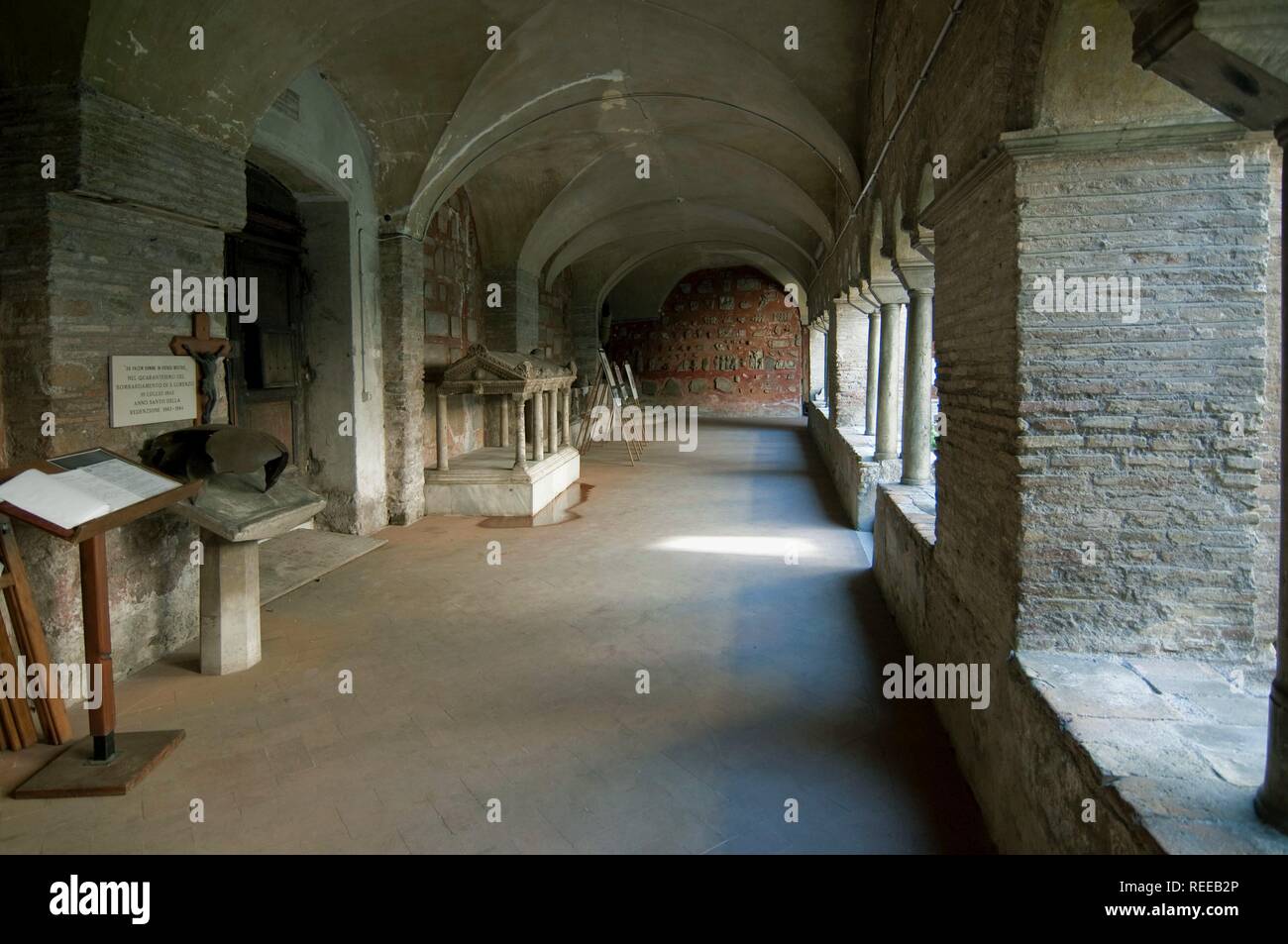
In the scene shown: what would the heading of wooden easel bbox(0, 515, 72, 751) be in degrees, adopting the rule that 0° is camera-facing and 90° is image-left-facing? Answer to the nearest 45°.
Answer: approximately 315°

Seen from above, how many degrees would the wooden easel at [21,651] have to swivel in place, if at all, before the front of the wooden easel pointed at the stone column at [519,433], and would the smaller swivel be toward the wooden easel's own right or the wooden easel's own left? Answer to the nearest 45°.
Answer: approximately 90° to the wooden easel's own left

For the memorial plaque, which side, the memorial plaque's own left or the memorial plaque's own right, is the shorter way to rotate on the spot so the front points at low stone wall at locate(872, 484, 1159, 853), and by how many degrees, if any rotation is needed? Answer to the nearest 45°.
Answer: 0° — it already faces it

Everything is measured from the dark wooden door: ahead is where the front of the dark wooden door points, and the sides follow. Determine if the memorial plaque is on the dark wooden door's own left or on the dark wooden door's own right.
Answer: on the dark wooden door's own right

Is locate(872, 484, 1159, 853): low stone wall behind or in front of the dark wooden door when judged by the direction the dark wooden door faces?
in front

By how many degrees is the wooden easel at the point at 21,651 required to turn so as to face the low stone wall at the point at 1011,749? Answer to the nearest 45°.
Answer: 0° — it already faces it

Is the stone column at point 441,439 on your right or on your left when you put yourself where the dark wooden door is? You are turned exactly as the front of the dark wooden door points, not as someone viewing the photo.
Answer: on your left

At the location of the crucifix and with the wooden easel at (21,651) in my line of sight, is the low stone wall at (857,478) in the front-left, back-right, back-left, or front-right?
back-left

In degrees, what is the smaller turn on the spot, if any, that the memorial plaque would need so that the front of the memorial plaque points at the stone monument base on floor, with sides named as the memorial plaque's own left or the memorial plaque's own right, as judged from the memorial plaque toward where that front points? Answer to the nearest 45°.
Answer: approximately 90° to the memorial plaque's own left

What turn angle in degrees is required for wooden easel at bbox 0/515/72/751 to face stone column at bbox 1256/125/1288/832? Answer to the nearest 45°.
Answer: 0° — it already faces it
